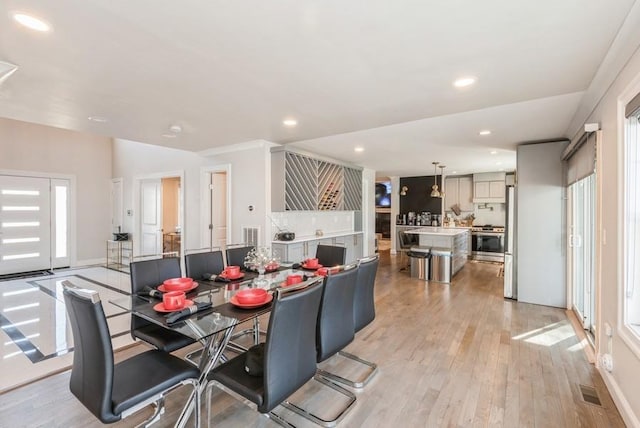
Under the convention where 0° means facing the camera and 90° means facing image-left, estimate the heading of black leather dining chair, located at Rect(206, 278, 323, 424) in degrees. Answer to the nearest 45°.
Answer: approximately 135°

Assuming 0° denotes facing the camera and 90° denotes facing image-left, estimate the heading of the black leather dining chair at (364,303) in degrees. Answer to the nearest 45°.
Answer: approximately 135°

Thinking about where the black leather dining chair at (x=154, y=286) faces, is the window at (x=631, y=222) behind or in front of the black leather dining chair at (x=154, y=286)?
in front

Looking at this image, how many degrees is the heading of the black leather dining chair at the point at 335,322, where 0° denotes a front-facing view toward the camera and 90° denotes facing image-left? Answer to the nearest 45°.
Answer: approximately 135°

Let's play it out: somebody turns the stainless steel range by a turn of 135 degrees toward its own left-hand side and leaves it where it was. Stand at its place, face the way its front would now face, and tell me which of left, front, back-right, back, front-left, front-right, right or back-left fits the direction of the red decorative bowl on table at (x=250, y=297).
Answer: back-right

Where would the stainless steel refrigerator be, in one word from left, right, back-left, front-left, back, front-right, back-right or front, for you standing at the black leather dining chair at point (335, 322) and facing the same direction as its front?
right

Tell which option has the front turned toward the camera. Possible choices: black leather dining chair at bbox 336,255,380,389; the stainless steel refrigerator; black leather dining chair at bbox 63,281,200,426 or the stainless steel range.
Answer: the stainless steel range

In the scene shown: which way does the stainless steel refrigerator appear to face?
to the viewer's left

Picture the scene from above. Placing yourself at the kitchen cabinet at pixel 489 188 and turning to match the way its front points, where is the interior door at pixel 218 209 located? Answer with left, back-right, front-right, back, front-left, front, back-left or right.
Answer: front-right

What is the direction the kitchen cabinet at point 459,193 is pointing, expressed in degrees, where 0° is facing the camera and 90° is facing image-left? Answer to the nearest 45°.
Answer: approximately 0°
